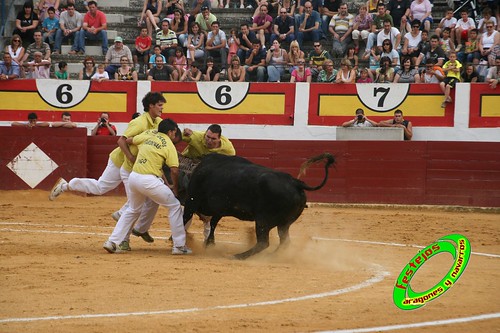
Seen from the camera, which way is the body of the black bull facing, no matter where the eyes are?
to the viewer's left

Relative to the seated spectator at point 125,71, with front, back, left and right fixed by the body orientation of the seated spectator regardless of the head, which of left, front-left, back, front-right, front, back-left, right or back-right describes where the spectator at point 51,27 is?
back-right

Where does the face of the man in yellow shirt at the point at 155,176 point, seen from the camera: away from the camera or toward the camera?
away from the camera

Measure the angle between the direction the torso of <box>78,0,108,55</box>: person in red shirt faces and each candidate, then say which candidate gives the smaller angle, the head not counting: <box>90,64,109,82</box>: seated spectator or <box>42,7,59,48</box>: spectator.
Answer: the seated spectator

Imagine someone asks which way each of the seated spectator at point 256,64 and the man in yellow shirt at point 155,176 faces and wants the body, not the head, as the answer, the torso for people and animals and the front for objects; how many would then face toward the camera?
1

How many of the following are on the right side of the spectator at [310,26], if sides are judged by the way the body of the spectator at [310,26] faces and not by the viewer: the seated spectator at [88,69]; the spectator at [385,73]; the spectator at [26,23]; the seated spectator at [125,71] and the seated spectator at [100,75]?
4

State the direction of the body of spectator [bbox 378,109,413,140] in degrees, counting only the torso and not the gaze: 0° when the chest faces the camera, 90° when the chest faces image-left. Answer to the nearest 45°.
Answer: approximately 0°

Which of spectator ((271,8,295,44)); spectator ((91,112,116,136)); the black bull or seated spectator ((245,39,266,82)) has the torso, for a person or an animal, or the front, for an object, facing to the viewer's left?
the black bull

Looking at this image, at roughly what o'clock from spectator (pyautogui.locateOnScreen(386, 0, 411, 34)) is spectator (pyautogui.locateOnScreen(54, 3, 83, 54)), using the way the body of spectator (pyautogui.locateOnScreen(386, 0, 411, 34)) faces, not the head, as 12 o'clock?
spectator (pyautogui.locateOnScreen(54, 3, 83, 54)) is roughly at 3 o'clock from spectator (pyautogui.locateOnScreen(386, 0, 411, 34)).

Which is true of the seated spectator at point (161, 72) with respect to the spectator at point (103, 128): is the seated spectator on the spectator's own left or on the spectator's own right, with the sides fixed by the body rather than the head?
on the spectator's own left
